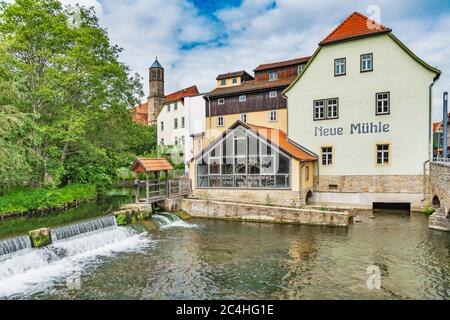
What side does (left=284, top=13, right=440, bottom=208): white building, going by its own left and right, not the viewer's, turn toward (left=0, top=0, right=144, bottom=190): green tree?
right

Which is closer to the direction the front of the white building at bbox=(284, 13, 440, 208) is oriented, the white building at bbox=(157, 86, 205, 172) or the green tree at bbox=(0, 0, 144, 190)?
the green tree

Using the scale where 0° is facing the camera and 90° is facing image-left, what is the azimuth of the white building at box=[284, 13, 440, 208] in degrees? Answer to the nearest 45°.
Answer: approximately 0°

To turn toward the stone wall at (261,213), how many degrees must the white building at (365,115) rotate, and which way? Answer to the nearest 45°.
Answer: approximately 45° to its right

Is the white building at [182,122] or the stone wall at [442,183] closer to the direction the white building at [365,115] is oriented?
the stone wall

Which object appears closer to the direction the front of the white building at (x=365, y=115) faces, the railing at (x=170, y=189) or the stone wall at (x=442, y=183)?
the stone wall

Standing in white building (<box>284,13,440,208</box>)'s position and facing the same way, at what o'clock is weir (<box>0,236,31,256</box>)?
The weir is roughly at 1 o'clock from the white building.
